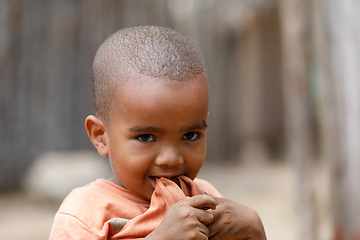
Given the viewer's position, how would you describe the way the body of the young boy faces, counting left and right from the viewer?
facing the viewer and to the right of the viewer

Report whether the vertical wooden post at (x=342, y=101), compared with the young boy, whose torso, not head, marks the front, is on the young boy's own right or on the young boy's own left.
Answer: on the young boy's own left

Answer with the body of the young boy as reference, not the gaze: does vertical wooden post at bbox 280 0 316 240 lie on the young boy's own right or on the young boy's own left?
on the young boy's own left

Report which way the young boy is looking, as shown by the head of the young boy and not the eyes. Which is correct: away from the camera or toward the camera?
toward the camera
